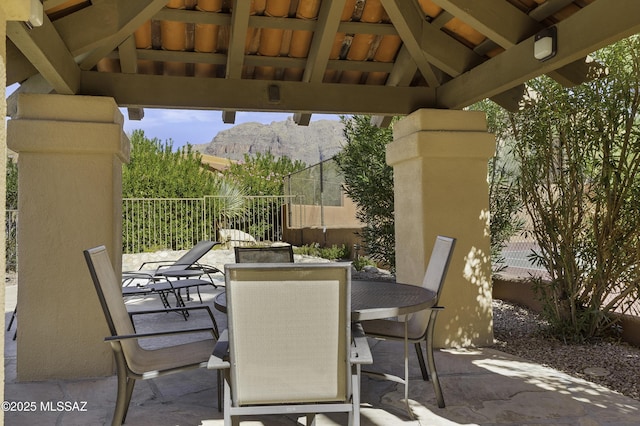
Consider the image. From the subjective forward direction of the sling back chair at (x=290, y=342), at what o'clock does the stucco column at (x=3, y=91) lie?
The stucco column is roughly at 8 o'clock from the sling back chair.

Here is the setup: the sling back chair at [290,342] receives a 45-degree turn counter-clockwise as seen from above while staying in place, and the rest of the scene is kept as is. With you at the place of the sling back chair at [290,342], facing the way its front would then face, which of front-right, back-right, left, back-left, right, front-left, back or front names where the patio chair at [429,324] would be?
right

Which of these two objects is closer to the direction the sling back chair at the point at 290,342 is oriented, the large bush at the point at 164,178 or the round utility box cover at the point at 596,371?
the large bush

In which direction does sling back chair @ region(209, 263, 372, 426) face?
away from the camera

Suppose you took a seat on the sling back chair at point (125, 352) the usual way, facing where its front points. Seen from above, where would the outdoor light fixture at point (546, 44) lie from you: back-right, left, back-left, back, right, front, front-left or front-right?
front

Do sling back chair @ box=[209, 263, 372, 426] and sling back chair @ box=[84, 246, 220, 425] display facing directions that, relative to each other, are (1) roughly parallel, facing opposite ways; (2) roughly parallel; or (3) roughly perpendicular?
roughly perpendicular

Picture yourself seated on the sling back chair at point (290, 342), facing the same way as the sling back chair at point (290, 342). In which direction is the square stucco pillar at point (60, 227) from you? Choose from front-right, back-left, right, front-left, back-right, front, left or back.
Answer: front-left

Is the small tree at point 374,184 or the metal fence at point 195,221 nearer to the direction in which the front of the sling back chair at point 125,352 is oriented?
the small tree

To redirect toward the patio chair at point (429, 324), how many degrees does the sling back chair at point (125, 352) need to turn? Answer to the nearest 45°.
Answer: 0° — it already faces it

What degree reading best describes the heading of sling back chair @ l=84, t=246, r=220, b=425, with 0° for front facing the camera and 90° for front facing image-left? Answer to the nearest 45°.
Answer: approximately 270°

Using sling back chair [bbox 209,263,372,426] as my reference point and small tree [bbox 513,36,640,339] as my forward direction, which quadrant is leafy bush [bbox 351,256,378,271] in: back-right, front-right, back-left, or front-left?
front-left

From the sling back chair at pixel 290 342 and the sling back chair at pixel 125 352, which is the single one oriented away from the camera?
the sling back chair at pixel 290 342

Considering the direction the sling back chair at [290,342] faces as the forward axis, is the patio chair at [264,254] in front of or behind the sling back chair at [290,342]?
in front

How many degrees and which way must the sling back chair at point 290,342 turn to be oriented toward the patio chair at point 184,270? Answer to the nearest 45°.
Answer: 0° — it already faces it

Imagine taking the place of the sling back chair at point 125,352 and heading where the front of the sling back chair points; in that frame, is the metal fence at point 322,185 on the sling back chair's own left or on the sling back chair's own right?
on the sling back chair's own left

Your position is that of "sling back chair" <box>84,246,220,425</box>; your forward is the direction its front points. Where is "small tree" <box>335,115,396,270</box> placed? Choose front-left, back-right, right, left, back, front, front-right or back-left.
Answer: front-left
